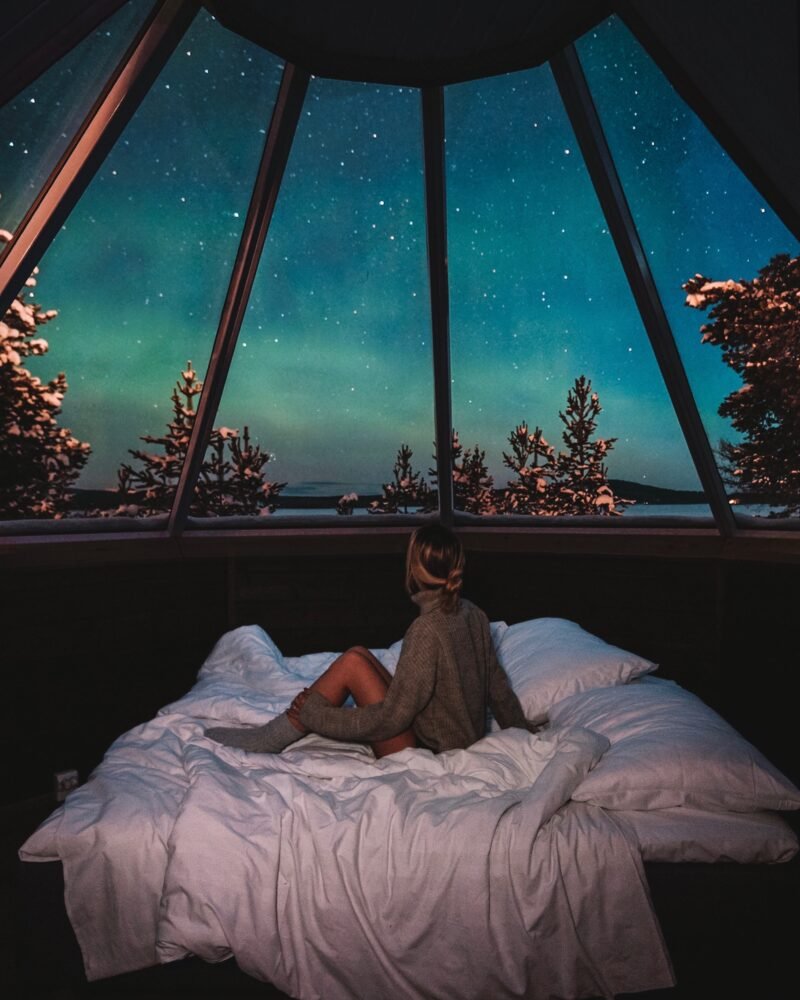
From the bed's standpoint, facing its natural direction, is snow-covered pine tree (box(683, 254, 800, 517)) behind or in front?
behind

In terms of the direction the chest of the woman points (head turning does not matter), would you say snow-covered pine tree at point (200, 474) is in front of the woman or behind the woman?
in front

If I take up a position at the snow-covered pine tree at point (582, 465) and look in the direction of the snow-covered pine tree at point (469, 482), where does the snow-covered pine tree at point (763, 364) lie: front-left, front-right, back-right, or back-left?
back-left

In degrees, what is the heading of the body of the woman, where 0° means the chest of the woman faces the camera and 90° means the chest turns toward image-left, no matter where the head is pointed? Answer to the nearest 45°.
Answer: approximately 135°

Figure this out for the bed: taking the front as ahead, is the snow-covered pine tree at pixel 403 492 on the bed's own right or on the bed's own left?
on the bed's own right
